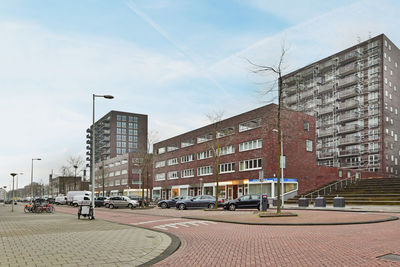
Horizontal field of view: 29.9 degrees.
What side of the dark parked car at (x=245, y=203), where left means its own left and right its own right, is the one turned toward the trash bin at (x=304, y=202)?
back

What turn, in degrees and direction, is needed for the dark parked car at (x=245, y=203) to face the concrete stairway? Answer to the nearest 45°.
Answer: approximately 180°

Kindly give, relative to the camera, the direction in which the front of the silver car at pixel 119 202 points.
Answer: facing to the right of the viewer
